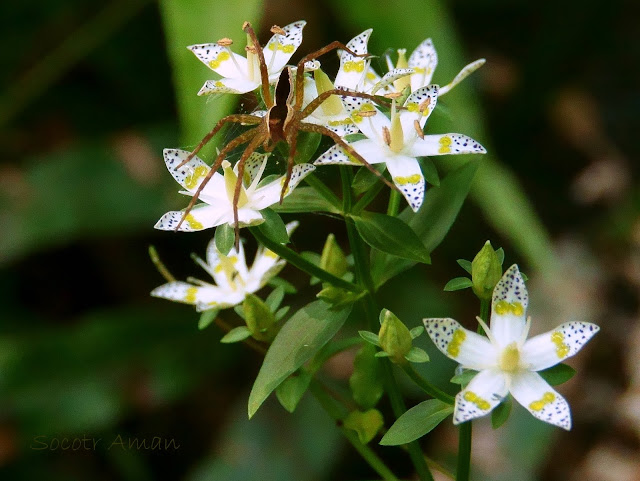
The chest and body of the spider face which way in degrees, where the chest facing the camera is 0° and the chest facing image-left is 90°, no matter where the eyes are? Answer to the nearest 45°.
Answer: approximately 0°
